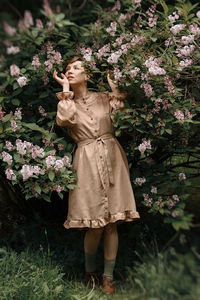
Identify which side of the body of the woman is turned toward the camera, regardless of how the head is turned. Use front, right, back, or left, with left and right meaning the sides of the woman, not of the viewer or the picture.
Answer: front

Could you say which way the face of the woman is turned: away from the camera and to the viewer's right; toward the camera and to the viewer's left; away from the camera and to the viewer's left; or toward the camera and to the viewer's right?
toward the camera and to the viewer's left
